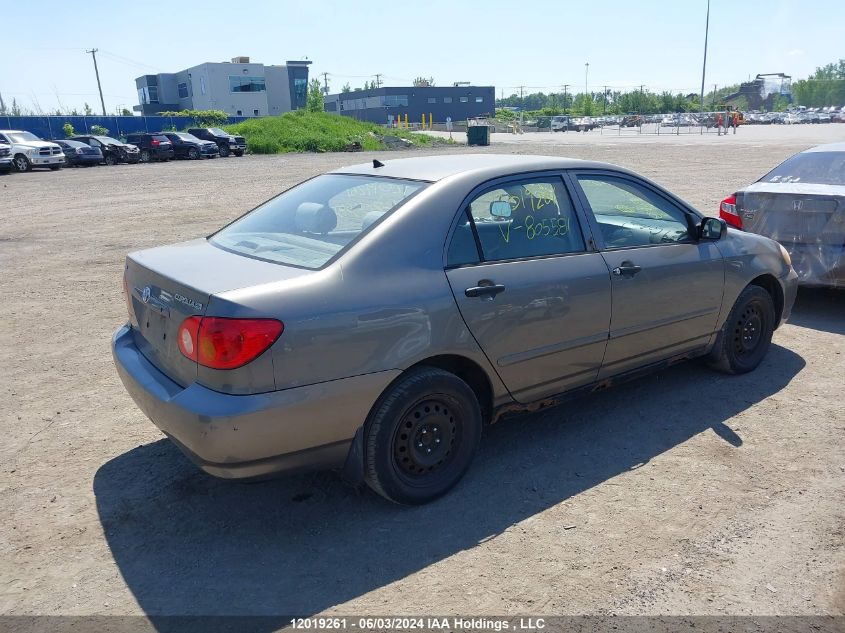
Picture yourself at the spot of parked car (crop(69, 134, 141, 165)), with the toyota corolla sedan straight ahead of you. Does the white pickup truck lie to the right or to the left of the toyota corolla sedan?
right

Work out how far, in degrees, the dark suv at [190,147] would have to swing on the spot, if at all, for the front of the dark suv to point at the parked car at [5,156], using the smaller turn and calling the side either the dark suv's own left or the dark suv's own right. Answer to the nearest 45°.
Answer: approximately 90° to the dark suv's own right

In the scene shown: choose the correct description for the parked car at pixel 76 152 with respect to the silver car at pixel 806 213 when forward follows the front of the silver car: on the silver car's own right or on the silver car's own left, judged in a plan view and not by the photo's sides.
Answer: on the silver car's own left

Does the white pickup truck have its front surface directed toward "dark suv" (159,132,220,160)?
no

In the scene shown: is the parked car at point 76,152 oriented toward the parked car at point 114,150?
no

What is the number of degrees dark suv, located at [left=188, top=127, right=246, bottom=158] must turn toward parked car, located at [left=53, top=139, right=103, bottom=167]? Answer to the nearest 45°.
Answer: approximately 90° to its right

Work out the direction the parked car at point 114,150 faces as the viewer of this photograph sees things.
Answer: facing the viewer and to the right of the viewer

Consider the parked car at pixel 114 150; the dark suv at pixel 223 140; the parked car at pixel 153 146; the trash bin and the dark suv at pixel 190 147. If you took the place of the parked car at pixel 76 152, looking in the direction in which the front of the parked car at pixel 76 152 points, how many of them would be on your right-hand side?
0

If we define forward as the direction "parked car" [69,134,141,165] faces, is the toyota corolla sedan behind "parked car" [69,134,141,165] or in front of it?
in front

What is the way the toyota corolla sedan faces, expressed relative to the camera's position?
facing away from the viewer and to the right of the viewer

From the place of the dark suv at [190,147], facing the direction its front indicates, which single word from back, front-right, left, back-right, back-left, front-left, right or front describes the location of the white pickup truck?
right

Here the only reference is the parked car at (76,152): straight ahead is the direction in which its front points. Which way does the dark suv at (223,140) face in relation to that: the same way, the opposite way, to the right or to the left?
the same way

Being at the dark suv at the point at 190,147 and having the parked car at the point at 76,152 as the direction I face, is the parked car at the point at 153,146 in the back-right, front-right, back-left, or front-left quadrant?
front-right

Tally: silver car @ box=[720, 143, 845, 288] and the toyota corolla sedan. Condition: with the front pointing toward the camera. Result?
0
